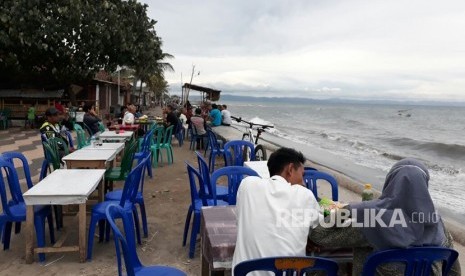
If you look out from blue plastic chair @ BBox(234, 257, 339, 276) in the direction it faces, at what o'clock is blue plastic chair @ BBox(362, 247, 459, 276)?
blue plastic chair @ BBox(362, 247, 459, 276) is roughly at 2 o'clock from blue plastic chair @ BBox(234, 257, 339, 276).

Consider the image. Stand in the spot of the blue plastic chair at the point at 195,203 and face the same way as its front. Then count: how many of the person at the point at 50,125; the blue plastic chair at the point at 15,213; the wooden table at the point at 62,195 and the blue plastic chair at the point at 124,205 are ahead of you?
0

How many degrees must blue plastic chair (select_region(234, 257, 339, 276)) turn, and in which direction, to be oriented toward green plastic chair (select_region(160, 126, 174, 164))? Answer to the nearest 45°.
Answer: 0° — it already faces it

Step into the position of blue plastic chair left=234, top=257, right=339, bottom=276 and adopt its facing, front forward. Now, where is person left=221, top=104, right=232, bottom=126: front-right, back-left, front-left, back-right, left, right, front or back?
front

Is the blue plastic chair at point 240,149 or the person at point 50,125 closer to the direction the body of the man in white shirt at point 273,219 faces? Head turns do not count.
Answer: the blue plastic chair

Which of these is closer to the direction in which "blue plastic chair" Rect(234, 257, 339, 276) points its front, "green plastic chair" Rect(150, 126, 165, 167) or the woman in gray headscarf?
the green plastic chair

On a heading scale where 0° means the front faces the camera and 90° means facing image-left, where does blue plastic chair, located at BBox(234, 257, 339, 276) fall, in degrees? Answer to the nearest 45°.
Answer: approximately 180°

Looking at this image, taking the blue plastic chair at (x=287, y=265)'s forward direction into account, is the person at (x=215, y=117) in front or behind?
in front

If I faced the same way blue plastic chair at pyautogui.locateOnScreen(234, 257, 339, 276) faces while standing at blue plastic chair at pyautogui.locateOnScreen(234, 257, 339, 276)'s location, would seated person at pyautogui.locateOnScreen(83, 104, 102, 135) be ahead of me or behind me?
ahead

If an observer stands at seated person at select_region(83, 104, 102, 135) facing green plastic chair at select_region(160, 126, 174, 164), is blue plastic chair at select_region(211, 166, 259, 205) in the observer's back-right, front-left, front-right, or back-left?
front-right

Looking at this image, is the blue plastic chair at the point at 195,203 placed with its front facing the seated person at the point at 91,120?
no

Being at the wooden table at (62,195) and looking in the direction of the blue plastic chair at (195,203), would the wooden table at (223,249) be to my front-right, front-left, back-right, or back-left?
front-right

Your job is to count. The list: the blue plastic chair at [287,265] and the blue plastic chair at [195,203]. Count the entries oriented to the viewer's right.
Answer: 1

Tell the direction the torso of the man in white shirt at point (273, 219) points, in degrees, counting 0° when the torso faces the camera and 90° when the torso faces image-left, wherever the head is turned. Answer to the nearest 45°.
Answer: approximately 225°

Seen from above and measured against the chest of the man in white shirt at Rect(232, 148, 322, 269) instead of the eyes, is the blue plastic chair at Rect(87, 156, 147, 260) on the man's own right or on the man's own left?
on the man's own left

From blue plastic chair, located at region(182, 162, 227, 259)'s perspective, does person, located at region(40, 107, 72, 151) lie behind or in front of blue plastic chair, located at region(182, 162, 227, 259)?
behind

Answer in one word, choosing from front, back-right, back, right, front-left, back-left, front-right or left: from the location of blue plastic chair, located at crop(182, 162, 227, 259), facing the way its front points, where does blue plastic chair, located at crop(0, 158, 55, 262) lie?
back

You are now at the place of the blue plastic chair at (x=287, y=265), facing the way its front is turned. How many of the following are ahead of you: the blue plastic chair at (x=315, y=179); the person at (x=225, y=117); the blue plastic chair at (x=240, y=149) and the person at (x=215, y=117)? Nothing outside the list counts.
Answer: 4

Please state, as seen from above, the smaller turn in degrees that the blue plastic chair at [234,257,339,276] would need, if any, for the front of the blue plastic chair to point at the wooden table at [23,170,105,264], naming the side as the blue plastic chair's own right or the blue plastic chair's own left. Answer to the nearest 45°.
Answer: approximately 45° to the blue plastic chair's own left

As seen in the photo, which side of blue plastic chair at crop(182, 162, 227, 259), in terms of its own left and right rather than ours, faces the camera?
right

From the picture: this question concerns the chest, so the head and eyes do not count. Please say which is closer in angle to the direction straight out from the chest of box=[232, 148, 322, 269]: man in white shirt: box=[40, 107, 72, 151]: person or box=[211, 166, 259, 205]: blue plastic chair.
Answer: the blue plastic chair
